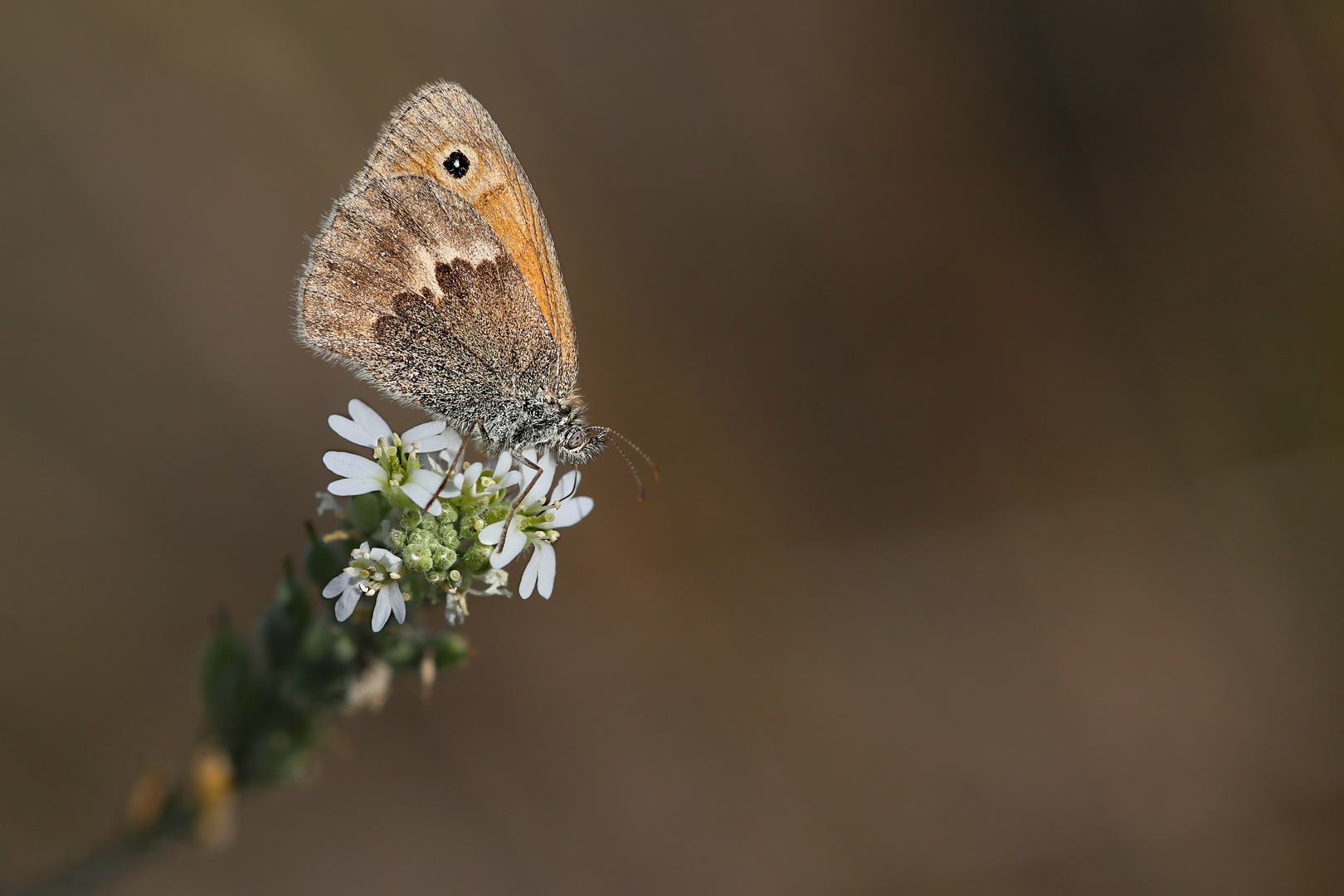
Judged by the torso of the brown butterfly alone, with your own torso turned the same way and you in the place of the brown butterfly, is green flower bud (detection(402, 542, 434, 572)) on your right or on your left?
on your right

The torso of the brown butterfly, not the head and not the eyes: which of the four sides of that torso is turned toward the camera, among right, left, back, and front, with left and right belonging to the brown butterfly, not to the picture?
right
